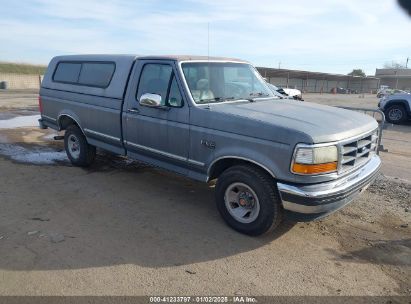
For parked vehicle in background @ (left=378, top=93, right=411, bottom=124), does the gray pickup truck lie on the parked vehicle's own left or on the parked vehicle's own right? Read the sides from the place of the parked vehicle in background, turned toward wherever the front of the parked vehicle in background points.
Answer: on the parked vehicle's own left

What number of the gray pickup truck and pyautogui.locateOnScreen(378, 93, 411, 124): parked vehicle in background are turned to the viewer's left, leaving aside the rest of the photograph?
1

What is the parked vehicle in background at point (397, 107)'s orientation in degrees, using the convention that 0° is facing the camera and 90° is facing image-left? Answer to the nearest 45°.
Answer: approximately 90°

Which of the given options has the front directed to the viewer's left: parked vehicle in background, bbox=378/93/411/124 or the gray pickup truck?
the parked vehicle in background

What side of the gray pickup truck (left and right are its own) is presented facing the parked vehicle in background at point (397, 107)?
left

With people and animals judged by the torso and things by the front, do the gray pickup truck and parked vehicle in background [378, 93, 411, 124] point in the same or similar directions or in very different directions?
very different directions

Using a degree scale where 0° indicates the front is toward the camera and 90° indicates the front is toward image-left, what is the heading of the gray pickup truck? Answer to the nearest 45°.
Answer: approximately 315°
